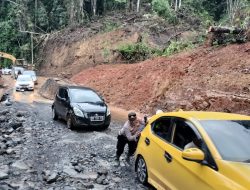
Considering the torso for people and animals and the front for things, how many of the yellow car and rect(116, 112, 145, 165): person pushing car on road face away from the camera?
0

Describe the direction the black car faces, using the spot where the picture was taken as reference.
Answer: facing the viewer and to the right of the viewer

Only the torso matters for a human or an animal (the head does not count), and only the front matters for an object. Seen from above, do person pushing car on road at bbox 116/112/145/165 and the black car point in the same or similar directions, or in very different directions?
same or similar directions

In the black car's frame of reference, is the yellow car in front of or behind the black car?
in front

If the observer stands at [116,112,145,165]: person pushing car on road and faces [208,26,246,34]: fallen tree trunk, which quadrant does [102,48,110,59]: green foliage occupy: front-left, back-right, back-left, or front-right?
front-left

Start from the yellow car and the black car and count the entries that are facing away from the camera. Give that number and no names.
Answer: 0

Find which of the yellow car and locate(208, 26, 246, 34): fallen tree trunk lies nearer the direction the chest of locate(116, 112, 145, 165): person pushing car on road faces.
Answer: the yellow car

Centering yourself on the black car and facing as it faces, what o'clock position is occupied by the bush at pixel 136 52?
The bush is roughly at 8 o'clock from the black car.

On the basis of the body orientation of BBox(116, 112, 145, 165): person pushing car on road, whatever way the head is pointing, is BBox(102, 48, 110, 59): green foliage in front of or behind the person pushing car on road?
behind
